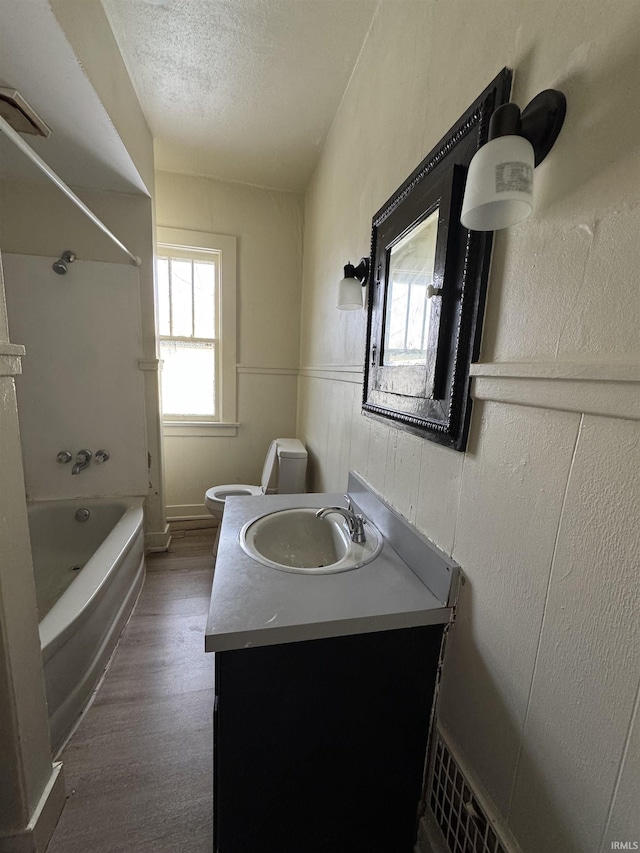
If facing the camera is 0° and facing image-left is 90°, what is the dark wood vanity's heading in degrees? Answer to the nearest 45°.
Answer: approximately 90°

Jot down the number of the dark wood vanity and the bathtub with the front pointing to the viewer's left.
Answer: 1

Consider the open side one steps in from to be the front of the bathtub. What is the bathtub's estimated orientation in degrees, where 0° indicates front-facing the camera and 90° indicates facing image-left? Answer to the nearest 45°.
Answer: approximately 270°

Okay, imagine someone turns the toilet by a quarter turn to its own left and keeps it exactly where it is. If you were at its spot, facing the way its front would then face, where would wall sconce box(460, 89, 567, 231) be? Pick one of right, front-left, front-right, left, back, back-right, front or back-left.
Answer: front
